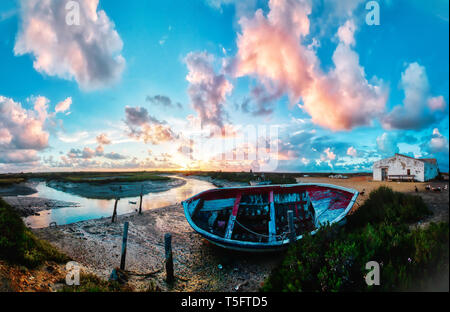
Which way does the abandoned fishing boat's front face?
to the viewer's right

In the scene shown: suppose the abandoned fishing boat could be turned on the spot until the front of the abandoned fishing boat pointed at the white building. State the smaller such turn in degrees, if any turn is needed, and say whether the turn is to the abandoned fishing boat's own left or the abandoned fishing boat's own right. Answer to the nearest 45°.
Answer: approximately 45° to the abandoned fishing boat's own left
